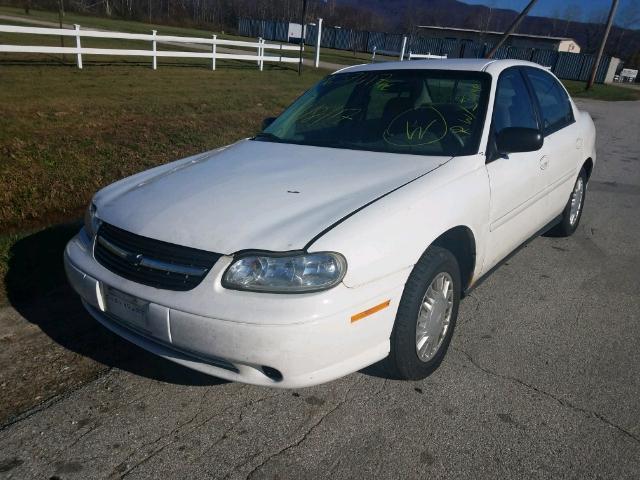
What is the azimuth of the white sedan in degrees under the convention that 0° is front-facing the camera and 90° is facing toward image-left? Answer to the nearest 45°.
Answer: approximately 45°
